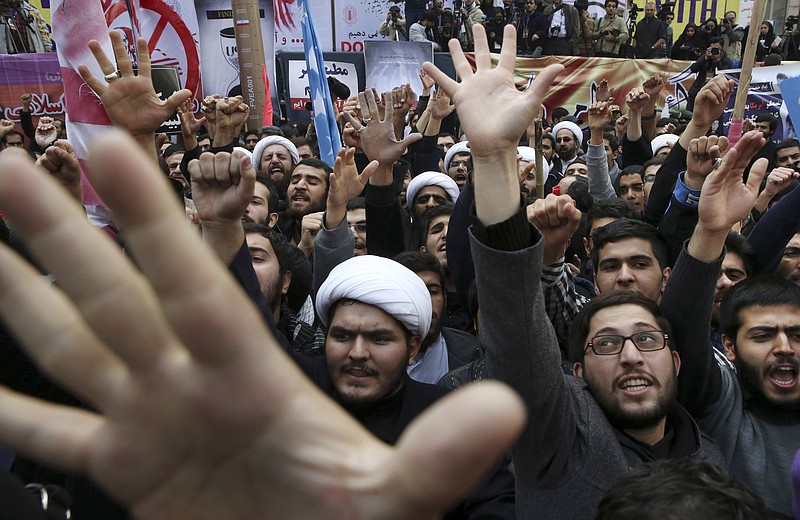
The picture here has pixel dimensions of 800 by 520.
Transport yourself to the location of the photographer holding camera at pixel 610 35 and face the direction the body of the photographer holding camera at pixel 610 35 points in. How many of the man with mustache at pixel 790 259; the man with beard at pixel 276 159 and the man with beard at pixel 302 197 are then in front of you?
3

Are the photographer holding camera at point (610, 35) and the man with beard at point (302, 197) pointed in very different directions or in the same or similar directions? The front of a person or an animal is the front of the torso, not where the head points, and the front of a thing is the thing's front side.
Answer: same or similar directions

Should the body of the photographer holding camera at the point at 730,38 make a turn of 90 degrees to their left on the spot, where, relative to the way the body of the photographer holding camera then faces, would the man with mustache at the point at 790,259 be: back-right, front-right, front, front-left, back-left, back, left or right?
front-right

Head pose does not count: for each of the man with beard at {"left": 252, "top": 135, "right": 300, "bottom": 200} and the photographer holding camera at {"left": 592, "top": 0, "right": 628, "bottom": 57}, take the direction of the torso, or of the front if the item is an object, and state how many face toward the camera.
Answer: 2

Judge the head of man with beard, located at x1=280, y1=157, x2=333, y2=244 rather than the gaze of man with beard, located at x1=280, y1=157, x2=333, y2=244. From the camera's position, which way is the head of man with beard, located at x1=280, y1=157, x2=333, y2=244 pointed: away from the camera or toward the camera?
toward the camera

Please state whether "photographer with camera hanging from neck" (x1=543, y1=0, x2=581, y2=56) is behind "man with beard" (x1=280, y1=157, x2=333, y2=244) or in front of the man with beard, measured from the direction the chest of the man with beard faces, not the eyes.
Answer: behind

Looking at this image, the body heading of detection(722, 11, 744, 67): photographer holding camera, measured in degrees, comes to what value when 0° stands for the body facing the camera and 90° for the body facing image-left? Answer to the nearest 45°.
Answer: approximately 45°

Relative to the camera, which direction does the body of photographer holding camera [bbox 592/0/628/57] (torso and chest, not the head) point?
toward the camera

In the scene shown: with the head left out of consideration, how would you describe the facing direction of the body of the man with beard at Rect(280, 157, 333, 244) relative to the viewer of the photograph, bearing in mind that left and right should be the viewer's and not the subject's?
facing the viewer and to the left of the viewer

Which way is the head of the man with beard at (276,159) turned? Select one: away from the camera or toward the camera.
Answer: toward the camera

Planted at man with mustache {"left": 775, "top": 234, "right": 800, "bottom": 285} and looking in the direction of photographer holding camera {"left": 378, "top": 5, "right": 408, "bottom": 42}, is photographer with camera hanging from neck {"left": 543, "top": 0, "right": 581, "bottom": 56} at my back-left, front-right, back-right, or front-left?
front-right

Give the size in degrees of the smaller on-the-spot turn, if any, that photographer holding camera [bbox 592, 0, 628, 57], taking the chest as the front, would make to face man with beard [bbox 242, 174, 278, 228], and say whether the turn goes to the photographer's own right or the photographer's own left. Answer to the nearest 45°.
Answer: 0° — they already face them

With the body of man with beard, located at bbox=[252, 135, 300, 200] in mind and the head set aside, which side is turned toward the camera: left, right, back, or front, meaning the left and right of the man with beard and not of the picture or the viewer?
front
